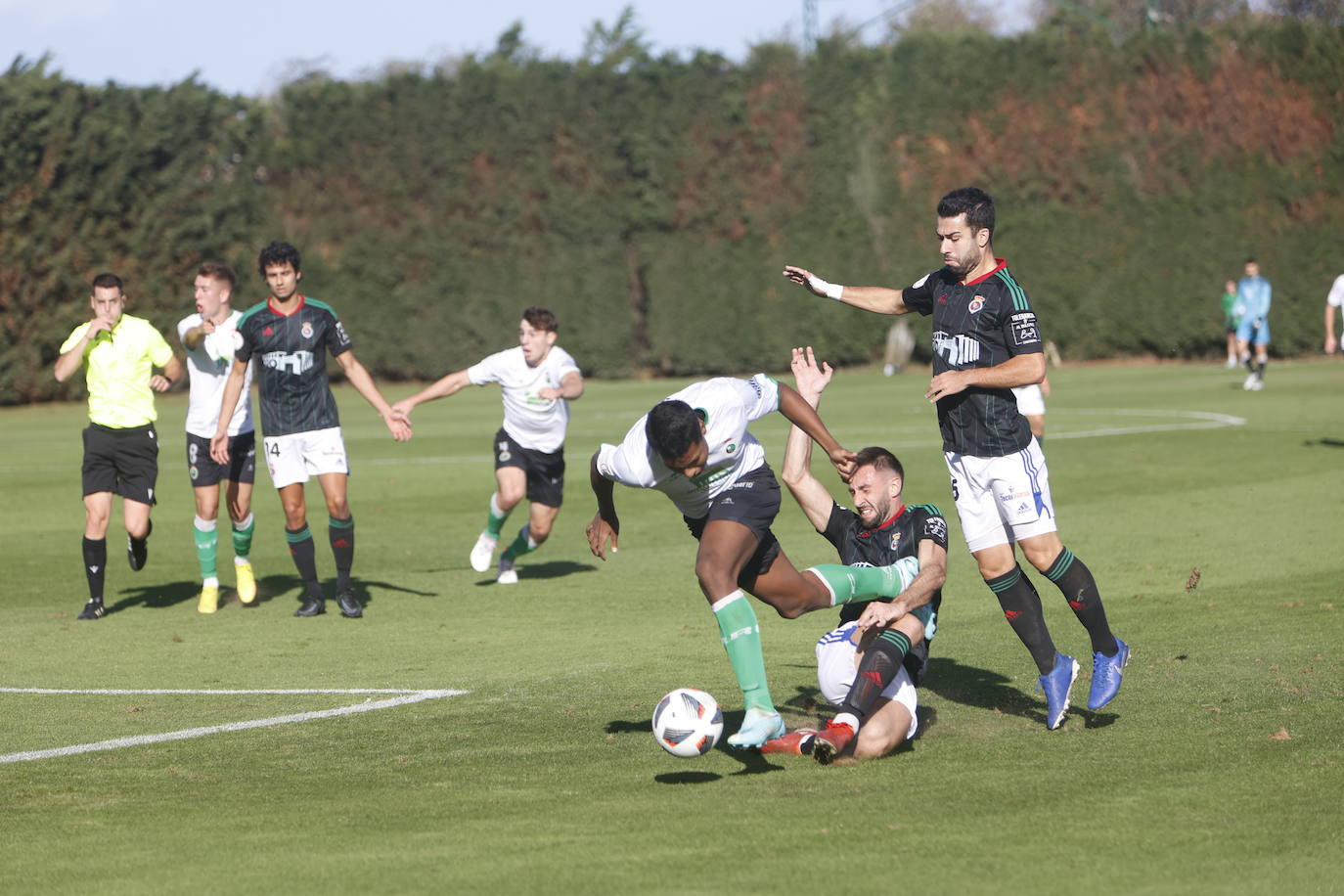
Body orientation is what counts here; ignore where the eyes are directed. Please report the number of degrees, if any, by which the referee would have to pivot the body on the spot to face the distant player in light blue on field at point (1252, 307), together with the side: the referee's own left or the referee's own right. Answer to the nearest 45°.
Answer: approximately 135° to the referee's own left

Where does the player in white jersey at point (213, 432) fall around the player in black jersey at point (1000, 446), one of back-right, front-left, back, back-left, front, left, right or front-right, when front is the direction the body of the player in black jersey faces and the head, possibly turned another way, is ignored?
right

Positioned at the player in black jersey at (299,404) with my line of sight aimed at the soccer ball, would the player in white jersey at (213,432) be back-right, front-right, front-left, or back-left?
back-right

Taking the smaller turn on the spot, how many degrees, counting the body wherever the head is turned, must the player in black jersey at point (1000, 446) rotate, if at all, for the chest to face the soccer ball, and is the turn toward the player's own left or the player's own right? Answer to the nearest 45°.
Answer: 0° — they already face it

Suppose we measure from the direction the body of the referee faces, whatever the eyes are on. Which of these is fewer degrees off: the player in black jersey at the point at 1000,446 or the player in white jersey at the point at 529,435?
the player in black jersey

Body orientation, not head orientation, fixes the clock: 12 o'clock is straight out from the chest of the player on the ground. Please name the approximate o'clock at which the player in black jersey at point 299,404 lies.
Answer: The player in black jersey is roughly at 3 o'clock from the player on the ground.

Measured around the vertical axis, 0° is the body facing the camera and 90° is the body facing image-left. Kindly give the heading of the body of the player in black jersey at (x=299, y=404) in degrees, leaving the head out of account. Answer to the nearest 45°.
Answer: approximately 0°

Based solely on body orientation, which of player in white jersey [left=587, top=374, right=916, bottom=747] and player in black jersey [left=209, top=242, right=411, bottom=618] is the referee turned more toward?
the player in white jersey

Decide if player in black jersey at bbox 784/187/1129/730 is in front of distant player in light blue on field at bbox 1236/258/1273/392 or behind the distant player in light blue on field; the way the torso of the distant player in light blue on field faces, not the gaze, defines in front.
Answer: in front

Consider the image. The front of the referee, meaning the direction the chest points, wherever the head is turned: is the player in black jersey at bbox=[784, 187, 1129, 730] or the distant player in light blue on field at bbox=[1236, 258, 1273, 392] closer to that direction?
the player in black jersey
